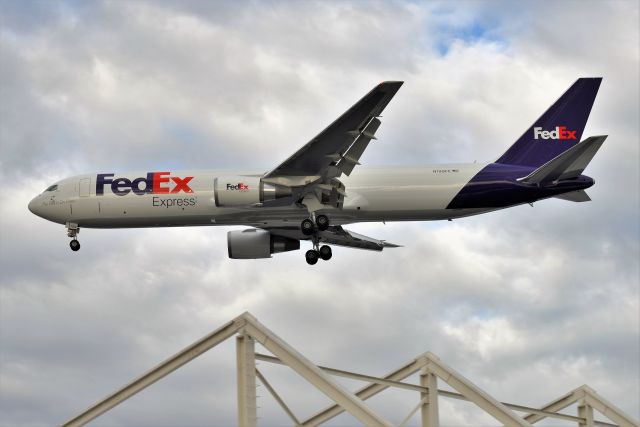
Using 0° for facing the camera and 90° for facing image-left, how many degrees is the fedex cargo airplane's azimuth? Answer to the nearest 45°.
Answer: approximately 90°
